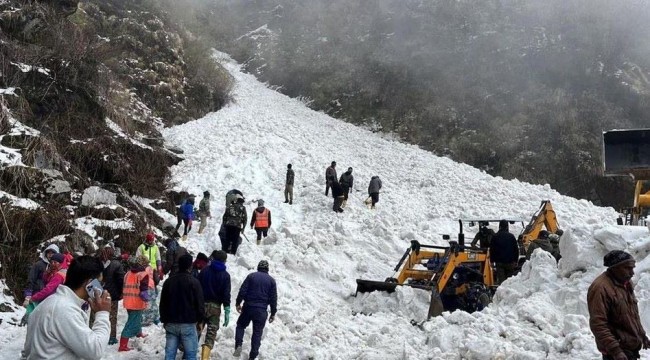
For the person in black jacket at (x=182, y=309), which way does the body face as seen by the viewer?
away from the camera

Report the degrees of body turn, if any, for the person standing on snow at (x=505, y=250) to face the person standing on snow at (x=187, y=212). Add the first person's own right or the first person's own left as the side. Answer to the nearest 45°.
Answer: approximately 90° to the first person's own left

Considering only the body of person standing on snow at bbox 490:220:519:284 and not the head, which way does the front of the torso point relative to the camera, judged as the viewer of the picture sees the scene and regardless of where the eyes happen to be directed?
away from the camera

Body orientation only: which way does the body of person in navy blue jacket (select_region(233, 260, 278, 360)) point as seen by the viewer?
away from the camera

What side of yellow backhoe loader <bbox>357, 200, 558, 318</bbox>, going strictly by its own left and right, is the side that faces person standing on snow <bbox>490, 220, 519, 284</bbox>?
back

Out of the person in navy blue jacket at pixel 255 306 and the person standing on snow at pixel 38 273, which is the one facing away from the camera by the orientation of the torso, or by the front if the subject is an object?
the person in navy blue jacket

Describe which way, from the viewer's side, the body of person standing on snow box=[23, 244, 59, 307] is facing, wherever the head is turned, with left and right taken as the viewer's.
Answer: facing to the right of the viewer
